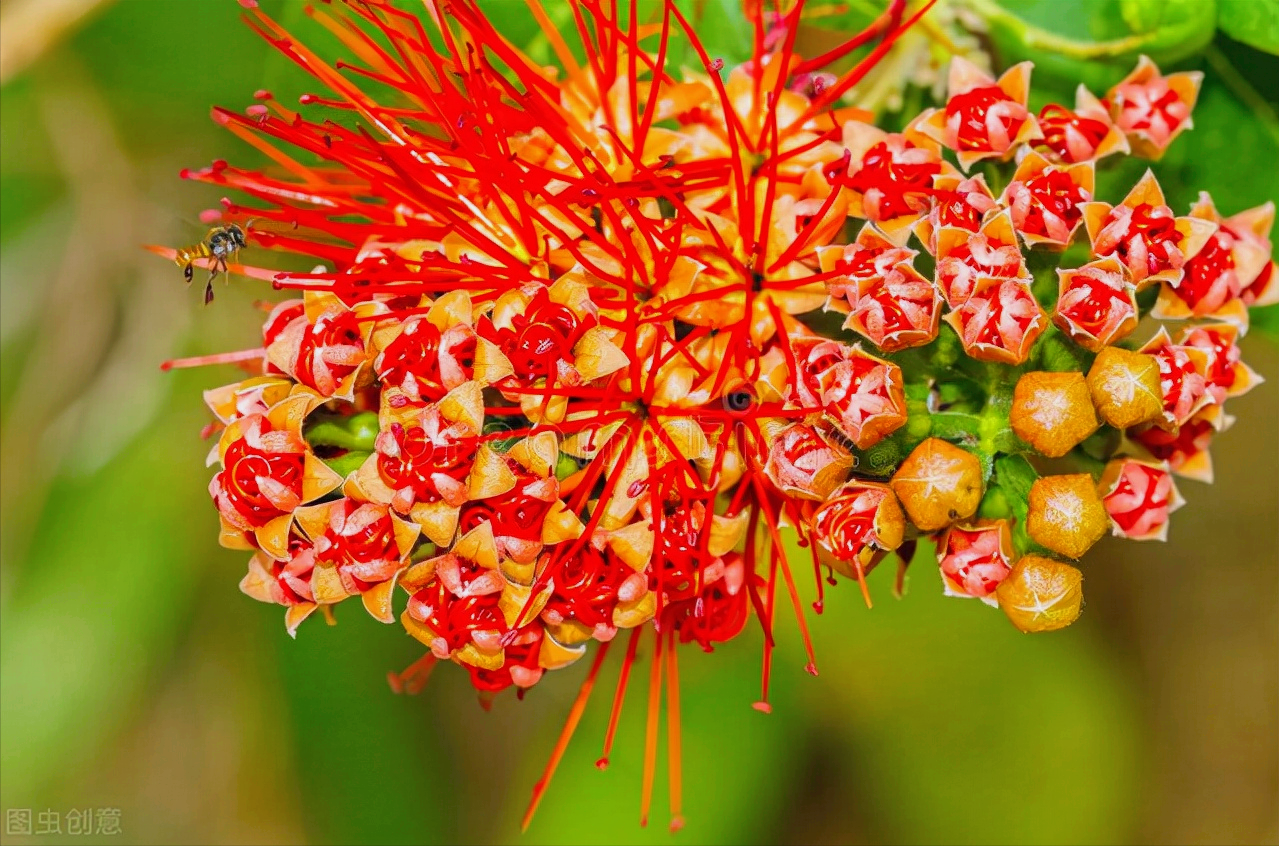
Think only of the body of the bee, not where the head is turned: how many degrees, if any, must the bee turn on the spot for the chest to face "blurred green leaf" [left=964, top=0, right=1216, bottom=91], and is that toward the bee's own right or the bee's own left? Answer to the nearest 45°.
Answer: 0° — it already faces it

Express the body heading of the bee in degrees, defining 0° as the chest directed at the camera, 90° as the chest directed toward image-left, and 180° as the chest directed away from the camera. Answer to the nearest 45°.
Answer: approximately 270°

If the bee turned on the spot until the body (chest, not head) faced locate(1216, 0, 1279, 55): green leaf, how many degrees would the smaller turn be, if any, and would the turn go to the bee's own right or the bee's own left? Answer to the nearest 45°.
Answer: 0° — it already faces it
